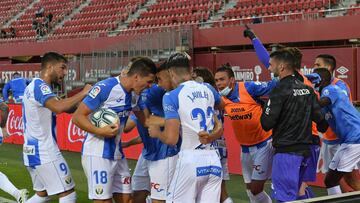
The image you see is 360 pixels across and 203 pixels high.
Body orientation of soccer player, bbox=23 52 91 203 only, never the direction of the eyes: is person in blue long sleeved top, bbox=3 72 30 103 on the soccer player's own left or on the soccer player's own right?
on the soccer player's own left

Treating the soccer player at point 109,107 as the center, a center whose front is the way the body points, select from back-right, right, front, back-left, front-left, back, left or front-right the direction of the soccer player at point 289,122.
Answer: front-left

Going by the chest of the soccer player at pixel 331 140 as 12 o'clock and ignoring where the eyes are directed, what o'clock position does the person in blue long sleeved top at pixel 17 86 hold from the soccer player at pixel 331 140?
the person in blue long sleeved top at pixel 17 86 is roughly at 1 o'clock from the soccer player at pixel 331 140.

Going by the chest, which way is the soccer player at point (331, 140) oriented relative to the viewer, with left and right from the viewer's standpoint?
facing to the left of the viewer

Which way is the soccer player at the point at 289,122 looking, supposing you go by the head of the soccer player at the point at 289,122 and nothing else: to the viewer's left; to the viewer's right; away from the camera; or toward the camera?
to the viewer's left

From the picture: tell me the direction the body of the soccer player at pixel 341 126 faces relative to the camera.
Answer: to the viewer's left

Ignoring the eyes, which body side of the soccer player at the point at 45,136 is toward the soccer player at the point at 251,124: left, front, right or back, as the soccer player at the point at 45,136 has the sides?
front

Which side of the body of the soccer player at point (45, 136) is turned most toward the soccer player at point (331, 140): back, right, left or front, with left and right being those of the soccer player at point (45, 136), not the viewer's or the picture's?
front

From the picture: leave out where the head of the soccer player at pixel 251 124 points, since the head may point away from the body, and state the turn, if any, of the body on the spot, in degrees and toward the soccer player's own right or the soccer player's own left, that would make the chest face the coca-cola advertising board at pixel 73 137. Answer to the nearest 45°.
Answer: approximately 90° to the soccer player's own right

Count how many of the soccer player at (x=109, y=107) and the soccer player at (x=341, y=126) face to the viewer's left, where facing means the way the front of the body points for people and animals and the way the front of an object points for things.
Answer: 1

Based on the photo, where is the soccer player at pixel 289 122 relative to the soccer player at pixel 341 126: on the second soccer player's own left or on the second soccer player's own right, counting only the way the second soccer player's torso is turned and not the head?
on the second soccer player's own left

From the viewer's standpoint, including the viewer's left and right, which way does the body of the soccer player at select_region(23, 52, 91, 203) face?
facing to the right of the viewer
